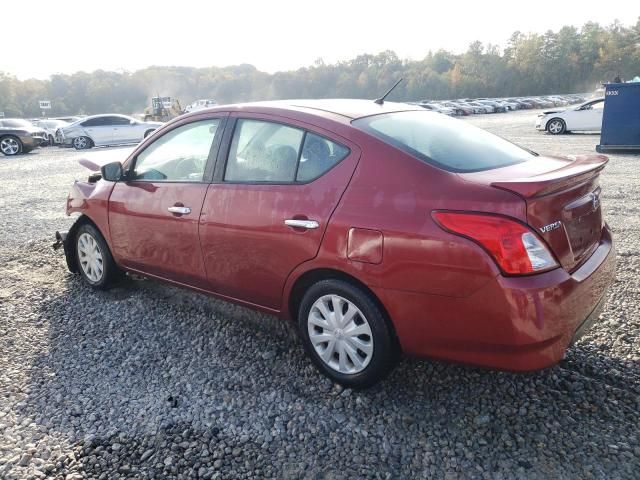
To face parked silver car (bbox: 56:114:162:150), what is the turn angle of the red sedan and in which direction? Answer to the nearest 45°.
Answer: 0° — it already faces it

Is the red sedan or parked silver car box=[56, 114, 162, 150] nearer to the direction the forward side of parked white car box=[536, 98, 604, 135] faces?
the parked silver car

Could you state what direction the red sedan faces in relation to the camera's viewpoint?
facing away from the viewer and to the left of the viewer

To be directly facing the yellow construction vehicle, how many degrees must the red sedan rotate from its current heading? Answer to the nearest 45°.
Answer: approximately 45° to its right

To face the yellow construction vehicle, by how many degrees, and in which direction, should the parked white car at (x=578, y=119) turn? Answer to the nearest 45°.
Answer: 0° — it already faces it

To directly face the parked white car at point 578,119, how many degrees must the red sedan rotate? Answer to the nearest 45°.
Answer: approximately 90° to its right

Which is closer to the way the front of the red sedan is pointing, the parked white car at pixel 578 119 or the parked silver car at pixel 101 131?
the parked silver car

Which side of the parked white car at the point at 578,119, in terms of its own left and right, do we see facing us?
left

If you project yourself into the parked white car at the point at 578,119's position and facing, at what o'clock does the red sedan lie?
The red sedan is roughly at 9 o'clock from the parked white car.
